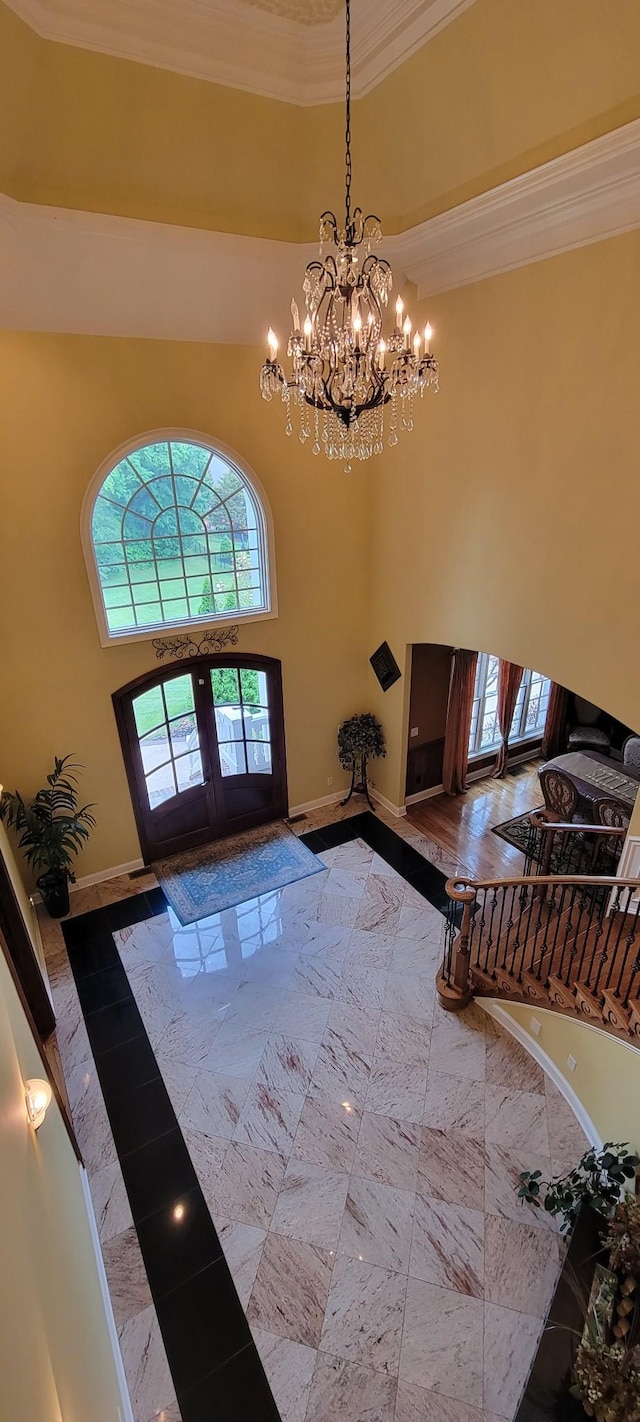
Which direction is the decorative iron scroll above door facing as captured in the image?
toward the camera

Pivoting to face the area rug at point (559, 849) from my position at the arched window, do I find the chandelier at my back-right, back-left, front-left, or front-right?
front-right

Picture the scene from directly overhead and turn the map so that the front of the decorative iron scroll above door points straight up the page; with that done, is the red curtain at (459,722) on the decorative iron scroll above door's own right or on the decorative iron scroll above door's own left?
on the decorative iron scroll above door's own left

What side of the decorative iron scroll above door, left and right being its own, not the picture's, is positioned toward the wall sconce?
front

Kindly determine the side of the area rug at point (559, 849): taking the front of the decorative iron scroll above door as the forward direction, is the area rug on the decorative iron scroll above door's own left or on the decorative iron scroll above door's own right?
on the decorative iron scroll above door's own left

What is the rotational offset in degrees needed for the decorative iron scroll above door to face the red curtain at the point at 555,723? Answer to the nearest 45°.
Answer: approximately 90° to its left

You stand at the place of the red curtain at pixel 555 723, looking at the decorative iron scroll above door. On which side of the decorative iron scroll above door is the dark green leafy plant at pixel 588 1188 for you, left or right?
left

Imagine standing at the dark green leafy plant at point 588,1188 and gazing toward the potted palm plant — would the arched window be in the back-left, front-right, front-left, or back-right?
front-right

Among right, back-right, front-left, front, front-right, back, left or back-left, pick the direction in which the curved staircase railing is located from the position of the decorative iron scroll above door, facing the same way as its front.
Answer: front-left

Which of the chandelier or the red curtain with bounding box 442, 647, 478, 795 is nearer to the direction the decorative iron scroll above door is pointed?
the chandelier

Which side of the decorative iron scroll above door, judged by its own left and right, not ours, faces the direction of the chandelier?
front

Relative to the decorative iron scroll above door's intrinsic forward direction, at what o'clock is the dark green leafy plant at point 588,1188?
The dark green leafy plant is roughly at 11 o'clock from the decorative iron scroll above door.

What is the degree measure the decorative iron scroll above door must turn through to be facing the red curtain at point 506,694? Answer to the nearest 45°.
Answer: approximately 90° to its left

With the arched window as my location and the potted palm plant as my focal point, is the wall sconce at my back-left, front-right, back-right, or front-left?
front-left
